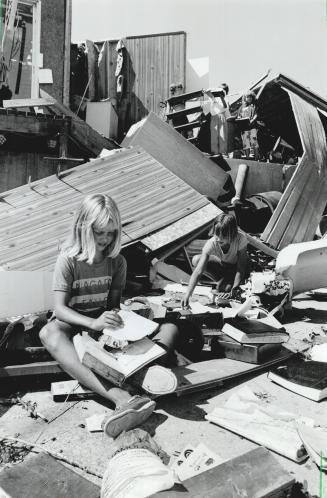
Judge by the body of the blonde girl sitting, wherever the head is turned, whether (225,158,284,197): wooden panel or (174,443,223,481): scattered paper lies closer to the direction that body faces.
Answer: the scattered paper

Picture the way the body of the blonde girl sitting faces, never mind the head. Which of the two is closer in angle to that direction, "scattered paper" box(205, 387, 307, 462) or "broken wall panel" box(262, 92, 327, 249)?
the scattered paper

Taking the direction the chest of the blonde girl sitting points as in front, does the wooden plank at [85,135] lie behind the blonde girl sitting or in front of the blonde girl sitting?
behind

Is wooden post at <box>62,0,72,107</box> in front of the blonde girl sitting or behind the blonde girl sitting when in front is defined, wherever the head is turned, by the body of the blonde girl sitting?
behind

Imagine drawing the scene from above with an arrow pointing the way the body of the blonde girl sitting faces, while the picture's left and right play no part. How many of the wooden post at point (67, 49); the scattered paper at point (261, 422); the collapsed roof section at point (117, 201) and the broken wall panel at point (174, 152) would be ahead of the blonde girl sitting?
1

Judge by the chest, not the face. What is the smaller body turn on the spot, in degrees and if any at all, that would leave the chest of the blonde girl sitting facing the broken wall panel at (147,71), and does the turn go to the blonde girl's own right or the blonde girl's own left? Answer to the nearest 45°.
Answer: approximately 135° to the blonde girl's own left

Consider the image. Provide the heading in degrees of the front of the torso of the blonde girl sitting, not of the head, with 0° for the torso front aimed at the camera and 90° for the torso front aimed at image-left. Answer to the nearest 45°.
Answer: approximately 315°

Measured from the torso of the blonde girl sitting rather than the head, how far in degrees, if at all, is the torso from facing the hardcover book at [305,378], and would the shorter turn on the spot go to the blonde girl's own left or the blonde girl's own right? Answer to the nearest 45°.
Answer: approximately 45° to the blonde girl's own left

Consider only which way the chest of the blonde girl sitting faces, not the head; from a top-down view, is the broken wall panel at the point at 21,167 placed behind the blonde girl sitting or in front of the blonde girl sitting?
behind

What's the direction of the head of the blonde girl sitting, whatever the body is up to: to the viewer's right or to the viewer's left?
to the viewer's right

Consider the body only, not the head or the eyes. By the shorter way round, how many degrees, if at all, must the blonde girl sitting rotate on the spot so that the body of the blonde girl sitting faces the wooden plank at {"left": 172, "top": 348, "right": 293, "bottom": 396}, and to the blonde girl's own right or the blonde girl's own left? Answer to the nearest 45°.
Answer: approximately 45° to the blonde girl's own left

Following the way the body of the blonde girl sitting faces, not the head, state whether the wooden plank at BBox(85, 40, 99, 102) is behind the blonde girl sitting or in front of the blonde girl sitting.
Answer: behind

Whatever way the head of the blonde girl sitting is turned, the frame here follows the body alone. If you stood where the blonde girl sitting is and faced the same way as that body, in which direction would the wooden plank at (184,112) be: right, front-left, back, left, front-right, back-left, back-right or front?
back-left
